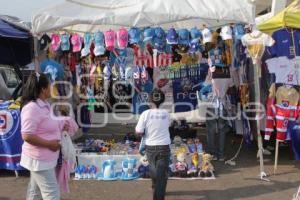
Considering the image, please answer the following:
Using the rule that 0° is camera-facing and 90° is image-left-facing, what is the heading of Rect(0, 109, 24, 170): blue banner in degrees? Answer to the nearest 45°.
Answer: approximately 0°

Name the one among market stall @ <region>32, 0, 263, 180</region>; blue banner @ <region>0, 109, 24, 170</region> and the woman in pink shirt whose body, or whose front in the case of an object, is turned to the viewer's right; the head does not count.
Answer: the woman in pink shirt

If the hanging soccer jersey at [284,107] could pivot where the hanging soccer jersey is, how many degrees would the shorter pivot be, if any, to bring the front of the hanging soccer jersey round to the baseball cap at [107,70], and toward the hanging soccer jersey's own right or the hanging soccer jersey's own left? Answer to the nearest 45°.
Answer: approximately 90° to the hanging soccer jersey's own right

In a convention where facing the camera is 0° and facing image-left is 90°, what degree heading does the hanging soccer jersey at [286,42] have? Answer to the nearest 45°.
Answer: approximately 0°

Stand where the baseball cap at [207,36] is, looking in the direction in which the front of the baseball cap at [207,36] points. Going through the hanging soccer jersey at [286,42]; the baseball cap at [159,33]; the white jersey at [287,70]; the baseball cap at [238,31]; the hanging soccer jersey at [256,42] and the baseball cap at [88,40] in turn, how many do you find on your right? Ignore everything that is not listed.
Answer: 2

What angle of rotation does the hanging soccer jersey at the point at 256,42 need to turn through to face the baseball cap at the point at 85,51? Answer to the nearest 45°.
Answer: approximately 90° to its right

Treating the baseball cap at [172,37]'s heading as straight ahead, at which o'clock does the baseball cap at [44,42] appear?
the baseball cap at [44,42] is roughly at 3 o'clock from the baseball cap at [172,37].

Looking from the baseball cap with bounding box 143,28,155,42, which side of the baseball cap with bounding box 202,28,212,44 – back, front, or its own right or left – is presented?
right

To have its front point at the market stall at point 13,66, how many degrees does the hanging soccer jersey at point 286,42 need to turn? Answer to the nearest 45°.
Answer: approximately 90° to its right

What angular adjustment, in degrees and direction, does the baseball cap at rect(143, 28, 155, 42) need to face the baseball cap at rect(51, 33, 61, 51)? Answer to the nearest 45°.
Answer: approximately 45° to its right

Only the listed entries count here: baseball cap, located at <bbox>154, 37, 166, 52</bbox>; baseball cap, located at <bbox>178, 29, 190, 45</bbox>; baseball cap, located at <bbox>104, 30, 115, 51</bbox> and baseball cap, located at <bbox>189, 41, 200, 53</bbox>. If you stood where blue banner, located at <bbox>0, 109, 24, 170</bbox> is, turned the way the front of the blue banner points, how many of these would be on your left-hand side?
4

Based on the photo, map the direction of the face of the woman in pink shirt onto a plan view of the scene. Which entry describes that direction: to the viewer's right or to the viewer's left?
to the viewer's right
